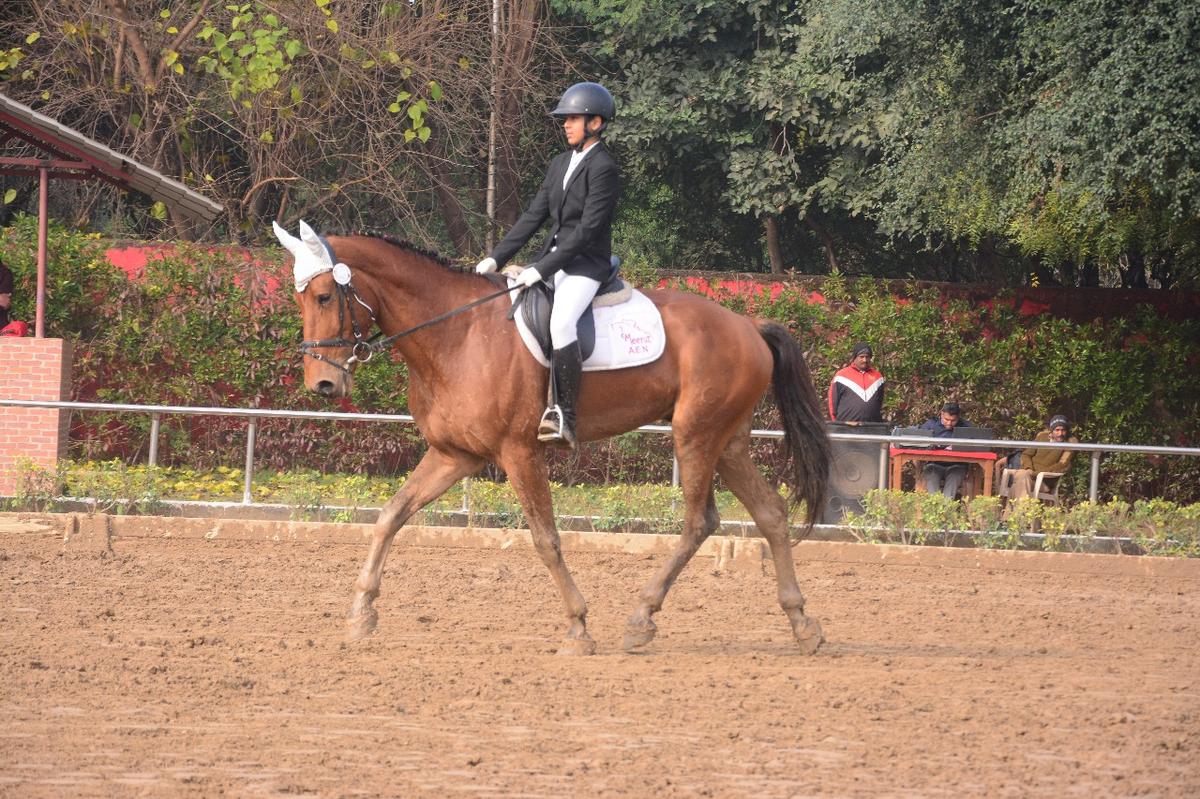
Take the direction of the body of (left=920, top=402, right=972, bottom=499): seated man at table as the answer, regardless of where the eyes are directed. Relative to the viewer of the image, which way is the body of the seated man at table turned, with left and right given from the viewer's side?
facing the viewer

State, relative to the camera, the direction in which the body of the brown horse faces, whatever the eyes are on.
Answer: to the viewer's left

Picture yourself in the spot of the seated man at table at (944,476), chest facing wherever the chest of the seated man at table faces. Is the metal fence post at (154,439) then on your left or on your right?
on your right

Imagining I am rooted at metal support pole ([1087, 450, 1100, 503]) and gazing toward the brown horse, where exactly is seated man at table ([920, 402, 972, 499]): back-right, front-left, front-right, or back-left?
front-right

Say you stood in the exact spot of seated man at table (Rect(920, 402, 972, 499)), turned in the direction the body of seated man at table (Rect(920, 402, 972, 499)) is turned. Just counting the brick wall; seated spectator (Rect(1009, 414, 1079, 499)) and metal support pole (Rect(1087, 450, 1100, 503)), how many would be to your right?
1

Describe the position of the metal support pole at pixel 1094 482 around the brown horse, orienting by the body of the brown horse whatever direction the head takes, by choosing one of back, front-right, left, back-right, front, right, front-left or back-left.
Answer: back-right

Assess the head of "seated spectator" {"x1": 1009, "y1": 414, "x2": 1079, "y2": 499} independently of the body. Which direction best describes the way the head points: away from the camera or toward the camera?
toward the camera

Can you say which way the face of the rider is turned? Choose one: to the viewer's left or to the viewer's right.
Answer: to the viewer's left

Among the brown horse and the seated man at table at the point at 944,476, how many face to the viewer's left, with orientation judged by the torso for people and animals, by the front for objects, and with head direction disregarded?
1

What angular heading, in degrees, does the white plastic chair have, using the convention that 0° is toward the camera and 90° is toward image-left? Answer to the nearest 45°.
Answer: approximately 45°

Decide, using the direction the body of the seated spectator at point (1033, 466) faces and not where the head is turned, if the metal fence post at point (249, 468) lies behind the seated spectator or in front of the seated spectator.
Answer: in front
